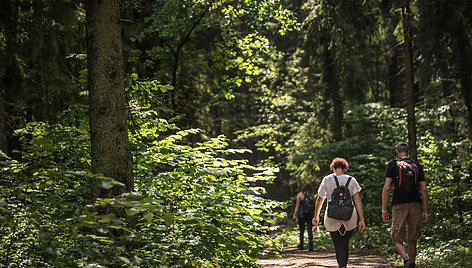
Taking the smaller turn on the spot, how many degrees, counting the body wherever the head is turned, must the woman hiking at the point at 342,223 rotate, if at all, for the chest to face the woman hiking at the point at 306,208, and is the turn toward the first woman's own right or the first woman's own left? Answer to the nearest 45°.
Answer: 0° — they already face them

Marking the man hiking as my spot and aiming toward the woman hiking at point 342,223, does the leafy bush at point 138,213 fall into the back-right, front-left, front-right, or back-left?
front-left

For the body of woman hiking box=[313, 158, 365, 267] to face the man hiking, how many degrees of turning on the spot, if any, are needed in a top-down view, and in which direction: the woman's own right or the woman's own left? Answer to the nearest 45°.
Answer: approximately 45° to the woman's own right

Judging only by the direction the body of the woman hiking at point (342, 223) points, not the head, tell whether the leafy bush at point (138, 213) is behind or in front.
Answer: behind

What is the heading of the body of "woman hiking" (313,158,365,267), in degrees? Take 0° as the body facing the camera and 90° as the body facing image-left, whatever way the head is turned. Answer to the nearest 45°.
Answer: approximately 180°

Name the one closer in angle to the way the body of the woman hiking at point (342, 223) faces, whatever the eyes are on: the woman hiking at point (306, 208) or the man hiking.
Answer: the woman hiking

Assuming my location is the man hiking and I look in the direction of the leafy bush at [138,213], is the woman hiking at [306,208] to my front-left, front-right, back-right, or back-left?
back-right

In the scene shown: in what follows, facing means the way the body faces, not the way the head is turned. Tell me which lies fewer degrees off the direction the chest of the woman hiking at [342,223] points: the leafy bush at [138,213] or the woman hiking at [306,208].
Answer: the woman hiking

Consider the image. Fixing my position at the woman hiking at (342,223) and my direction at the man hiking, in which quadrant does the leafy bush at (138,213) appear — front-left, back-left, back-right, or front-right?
back-right
